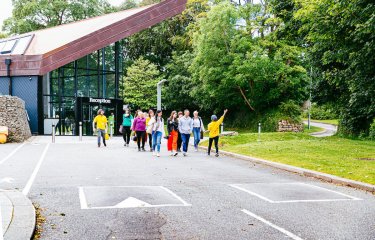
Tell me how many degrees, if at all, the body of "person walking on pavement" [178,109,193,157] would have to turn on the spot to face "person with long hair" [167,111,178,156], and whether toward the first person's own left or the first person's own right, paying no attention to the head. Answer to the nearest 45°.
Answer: approximately 90° to the first person's own right

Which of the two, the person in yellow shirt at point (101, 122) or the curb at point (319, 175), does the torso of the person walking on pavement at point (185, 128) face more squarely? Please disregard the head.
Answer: the curb

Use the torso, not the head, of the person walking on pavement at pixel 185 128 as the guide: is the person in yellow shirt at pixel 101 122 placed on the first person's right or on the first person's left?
on the first person's right

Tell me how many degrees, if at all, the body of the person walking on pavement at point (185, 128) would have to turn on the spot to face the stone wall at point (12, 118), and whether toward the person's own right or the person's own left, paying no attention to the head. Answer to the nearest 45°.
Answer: approximately 135° to the person's own right

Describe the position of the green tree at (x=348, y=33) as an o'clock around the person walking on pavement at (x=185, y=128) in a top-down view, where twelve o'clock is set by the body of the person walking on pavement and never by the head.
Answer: The green tree is roughly at 9 o'clock from the person walking on pavement.

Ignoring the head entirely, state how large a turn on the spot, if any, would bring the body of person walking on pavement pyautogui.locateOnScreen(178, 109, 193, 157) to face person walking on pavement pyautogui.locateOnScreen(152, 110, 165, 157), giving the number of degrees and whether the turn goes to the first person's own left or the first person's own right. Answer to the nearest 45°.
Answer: approximately 45° to the first person's own right

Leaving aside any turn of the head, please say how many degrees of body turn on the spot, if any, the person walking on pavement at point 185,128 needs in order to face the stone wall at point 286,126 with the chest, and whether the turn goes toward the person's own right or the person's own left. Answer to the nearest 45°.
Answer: approximately 135° to the person's own left

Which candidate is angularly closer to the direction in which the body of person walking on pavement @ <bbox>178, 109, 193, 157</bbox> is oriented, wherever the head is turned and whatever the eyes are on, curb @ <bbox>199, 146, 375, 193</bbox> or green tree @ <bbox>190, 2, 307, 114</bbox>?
the curb

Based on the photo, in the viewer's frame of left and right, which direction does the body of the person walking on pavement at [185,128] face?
facing the viewer

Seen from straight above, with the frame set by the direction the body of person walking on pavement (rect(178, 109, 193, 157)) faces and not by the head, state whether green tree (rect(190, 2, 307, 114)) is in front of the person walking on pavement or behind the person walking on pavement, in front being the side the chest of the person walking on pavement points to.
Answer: behind

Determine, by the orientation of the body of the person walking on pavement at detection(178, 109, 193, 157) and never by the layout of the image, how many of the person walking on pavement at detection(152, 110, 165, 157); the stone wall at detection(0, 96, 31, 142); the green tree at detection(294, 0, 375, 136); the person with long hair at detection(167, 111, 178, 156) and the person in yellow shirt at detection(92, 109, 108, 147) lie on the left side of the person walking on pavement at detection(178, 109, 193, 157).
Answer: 1

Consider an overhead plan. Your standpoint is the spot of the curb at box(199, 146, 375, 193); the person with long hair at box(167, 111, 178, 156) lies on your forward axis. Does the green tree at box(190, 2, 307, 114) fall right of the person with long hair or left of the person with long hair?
right
